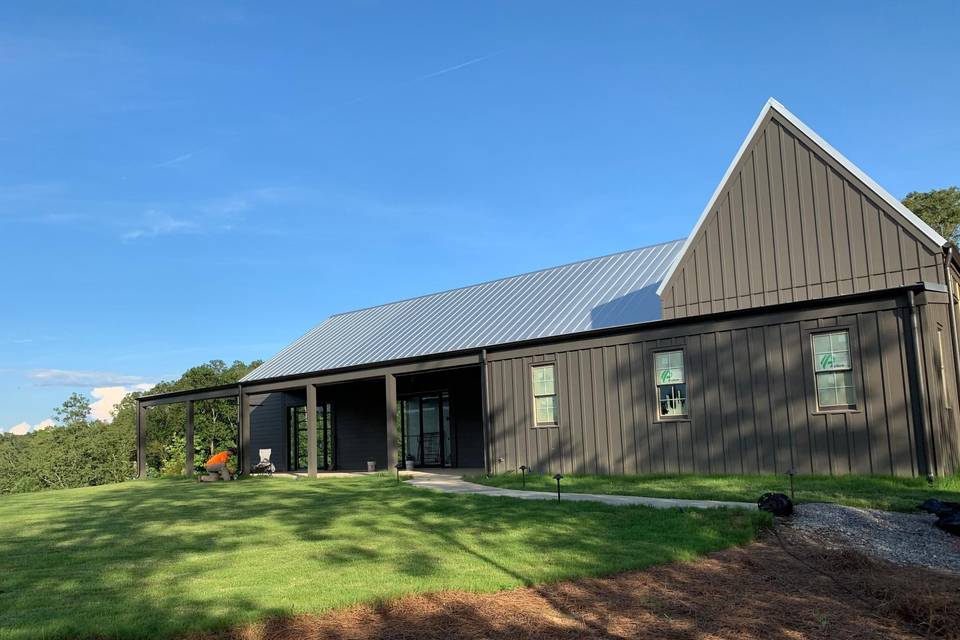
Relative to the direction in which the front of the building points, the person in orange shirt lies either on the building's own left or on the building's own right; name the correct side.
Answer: on the building's own right

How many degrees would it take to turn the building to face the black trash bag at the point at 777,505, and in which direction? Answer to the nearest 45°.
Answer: approximately 45° to its left

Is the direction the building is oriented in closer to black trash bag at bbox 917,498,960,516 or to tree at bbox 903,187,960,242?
the black trash bag

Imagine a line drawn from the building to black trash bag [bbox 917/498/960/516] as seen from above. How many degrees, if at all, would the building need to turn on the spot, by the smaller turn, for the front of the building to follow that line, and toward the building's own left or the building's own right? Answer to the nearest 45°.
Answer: approximately 45° to the building's own left

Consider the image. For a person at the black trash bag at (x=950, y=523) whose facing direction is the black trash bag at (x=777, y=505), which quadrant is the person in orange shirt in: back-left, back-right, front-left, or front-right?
front-left

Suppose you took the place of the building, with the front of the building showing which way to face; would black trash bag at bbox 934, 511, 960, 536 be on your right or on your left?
on your left

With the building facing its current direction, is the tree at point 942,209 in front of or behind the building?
behind
